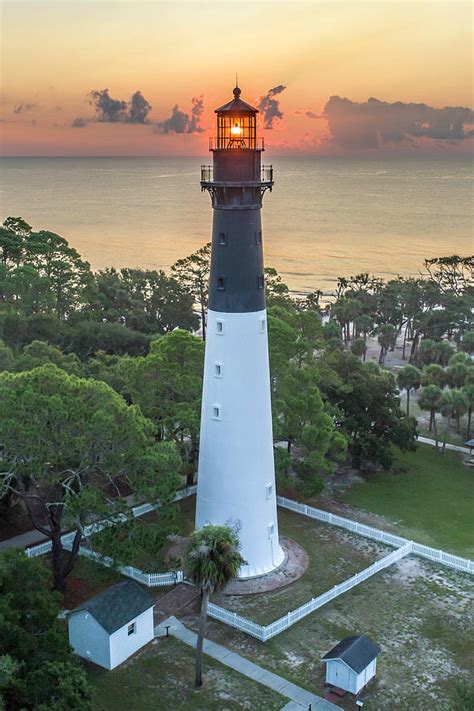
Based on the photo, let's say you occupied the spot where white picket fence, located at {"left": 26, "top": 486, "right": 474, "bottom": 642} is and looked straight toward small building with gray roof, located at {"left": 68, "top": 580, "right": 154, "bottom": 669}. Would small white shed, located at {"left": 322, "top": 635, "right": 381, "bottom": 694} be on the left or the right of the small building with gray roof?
left

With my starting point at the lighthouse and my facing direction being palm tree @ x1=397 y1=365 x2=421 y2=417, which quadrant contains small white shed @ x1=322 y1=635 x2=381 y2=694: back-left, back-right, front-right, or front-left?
back-right

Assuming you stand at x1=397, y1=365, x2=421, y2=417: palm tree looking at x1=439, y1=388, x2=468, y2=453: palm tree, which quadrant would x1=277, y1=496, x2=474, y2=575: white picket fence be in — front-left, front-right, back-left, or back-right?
front-right

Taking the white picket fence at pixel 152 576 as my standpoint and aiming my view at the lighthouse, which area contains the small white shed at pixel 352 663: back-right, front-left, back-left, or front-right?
front-right

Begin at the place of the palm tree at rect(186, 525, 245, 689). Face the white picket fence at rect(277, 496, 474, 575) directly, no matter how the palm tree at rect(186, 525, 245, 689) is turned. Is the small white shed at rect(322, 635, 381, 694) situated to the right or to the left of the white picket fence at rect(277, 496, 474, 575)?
right

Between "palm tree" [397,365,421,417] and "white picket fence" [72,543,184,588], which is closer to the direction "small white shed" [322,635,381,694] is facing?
the white picket fence

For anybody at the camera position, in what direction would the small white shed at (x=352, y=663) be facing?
facing the viewer and to the left of the viewer

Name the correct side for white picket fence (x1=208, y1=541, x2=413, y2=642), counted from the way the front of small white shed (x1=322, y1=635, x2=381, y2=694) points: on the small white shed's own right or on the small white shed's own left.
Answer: on the small white shed's own right

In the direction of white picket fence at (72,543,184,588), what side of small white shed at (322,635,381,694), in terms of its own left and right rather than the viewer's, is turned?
right

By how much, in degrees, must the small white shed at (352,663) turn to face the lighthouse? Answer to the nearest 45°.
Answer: approximately 90° to its right

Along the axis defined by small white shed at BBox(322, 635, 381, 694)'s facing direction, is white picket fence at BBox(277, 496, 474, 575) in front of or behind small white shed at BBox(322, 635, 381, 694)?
behind

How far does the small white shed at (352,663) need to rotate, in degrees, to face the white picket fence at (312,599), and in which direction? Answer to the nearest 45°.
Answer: approximately 135° to its right

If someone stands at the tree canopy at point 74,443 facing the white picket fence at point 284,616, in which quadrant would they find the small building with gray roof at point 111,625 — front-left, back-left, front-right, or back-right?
front-right

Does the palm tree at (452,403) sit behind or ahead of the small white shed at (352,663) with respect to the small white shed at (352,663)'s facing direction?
behind

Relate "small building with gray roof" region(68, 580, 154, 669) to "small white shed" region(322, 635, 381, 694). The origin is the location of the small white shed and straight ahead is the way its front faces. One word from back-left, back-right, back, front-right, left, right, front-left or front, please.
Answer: front-right
